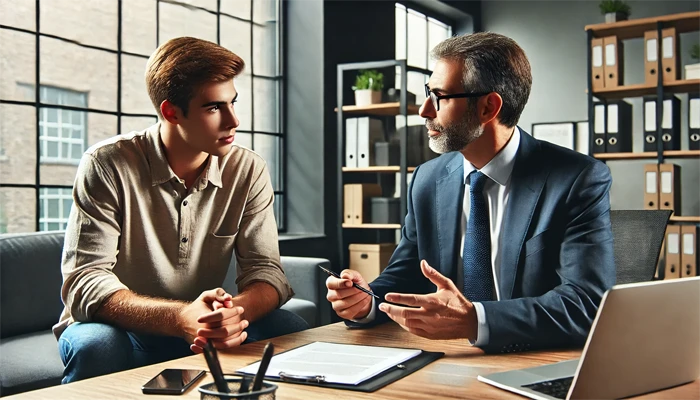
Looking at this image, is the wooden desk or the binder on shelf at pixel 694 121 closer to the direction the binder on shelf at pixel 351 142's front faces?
the wooden desk

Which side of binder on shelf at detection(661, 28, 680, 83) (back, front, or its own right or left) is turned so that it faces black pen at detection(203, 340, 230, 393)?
front

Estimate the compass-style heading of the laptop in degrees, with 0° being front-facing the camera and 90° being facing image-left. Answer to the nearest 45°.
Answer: approximately 135°

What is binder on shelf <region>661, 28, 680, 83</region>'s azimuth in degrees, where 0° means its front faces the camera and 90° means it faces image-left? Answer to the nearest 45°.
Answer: approximately 0°

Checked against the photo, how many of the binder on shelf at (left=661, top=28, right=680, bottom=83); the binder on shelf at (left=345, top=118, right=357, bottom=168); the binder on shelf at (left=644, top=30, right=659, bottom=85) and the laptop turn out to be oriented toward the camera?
3

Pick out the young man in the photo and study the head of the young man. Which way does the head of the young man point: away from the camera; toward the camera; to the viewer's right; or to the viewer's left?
to the viewer's right

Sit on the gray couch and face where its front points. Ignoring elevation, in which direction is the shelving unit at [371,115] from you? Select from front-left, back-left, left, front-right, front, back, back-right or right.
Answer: left

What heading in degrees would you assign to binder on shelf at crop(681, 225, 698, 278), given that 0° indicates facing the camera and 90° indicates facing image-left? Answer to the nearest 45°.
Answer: approximately 0°

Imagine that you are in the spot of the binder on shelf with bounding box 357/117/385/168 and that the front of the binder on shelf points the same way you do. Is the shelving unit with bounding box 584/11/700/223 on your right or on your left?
on your left

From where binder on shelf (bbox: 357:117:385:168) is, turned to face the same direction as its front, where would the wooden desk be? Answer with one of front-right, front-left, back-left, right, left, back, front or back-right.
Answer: front-left
